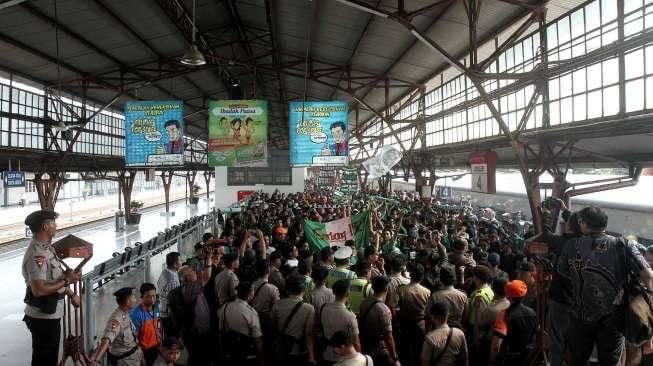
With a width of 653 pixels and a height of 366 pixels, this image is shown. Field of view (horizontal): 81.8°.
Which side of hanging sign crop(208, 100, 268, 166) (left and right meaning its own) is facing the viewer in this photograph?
front

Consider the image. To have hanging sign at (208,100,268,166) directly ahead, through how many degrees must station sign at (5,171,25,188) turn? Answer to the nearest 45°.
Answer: approximately 45° to its left

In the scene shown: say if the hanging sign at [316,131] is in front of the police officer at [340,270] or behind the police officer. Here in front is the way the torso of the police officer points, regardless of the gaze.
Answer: in front

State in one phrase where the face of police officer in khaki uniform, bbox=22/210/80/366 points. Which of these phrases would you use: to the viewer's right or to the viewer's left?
to the viewer's right

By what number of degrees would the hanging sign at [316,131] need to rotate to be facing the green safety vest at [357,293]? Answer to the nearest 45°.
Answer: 0° — it already faces it

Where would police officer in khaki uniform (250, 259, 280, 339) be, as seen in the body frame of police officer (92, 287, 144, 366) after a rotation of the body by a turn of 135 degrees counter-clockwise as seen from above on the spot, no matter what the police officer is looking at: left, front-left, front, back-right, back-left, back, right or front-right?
back-right

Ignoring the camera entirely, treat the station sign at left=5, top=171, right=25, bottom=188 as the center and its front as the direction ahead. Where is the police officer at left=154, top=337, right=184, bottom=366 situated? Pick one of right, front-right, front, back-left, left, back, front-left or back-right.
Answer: front

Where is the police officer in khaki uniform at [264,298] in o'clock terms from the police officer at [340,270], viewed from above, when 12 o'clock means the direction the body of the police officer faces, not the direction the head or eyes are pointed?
The police officer in khaki uniform is roughly at 8 o'clock from the police officer.

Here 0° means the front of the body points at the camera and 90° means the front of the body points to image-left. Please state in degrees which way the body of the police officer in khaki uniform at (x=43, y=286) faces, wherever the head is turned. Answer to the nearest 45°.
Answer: approximately 270°

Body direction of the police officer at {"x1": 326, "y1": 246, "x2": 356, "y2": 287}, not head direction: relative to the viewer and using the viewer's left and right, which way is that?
facing away from the viewer

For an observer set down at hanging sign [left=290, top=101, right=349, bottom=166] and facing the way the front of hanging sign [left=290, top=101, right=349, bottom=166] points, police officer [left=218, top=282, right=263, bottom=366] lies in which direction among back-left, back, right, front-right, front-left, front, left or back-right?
front

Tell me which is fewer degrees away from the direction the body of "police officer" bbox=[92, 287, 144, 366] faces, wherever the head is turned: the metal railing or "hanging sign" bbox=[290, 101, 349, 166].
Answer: the hanging sign

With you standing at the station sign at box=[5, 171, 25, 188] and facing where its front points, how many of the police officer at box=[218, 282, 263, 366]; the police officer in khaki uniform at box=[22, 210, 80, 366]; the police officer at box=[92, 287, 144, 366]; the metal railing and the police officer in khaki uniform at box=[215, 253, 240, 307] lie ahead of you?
5

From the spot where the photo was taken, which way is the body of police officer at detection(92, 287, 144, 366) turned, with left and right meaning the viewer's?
facing to the right of the viewer
